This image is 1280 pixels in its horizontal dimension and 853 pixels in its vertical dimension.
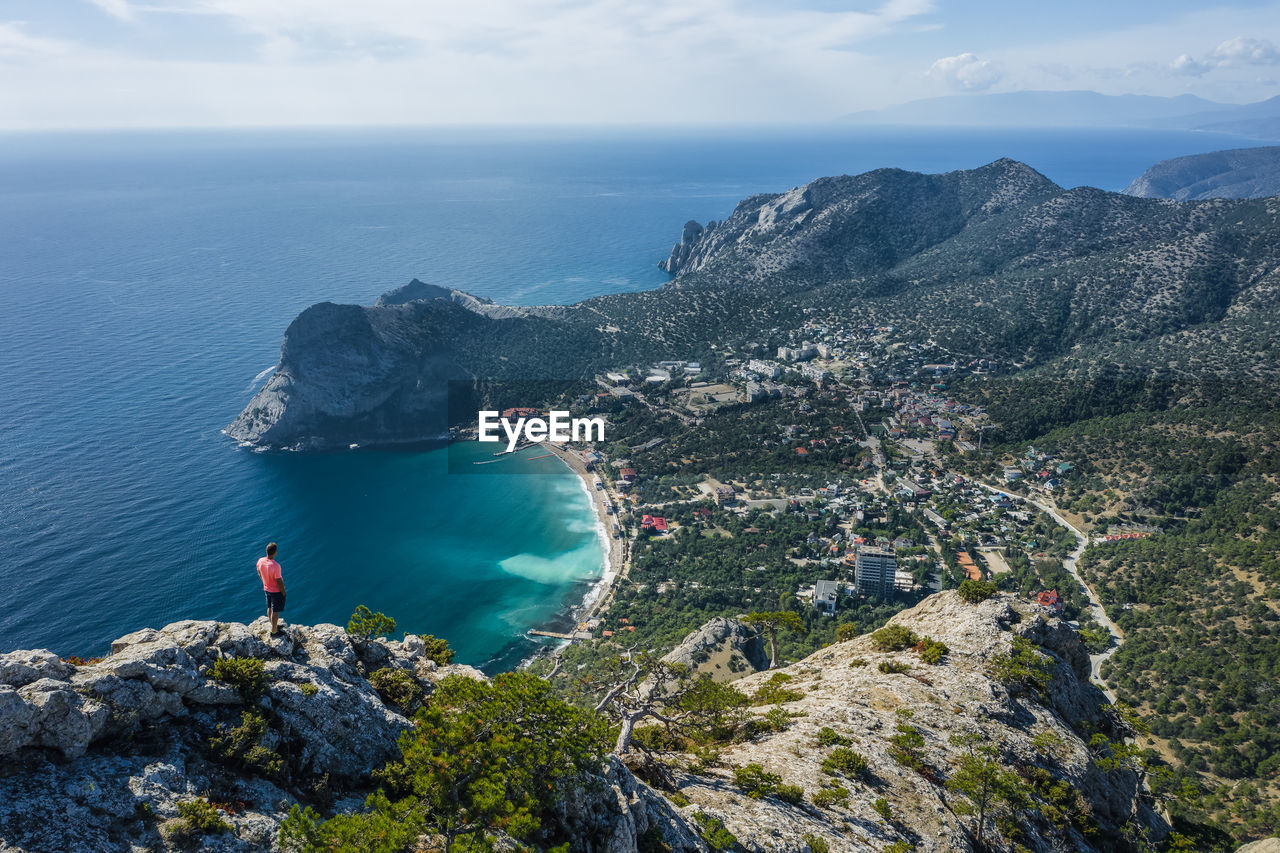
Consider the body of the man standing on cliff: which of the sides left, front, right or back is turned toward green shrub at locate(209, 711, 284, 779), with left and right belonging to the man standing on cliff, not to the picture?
back

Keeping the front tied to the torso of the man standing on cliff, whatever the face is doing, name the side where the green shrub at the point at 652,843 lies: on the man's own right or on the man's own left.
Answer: on the man's own right

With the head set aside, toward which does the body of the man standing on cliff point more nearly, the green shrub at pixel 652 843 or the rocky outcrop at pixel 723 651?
the rocky outcrop

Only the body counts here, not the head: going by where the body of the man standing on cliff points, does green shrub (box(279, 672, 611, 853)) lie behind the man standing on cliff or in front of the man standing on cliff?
behind

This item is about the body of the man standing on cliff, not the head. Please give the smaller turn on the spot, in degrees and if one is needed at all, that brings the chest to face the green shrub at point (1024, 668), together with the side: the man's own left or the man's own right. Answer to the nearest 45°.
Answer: approximately 90° to the man's own right

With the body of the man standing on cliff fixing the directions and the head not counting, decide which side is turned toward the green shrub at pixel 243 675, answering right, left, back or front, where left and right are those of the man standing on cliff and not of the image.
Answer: back

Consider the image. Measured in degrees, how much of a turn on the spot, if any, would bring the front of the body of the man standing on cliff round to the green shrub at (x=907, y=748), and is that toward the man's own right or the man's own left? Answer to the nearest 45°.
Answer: approximately 90° to the man's own right

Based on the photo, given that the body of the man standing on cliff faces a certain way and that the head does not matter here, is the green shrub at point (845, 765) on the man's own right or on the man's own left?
on the man's own right

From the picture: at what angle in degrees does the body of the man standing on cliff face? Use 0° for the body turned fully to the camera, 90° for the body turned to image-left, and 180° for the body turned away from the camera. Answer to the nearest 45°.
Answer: approximately 180°
